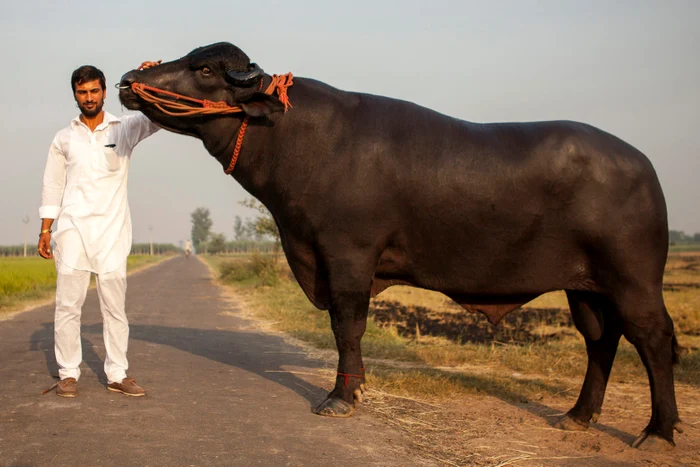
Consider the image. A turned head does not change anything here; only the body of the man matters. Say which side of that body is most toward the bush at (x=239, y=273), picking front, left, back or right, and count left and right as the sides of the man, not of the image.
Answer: back

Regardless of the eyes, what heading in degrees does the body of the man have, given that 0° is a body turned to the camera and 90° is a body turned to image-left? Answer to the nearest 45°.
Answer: approximately 0°

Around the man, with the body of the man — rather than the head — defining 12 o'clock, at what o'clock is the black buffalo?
The black buffalo is roughly at 10 o'clock from the man.

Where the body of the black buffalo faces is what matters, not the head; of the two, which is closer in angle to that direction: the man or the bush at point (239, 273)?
the man

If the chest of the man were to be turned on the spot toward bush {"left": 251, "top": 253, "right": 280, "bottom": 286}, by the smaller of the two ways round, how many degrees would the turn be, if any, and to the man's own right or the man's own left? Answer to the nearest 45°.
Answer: approximately 180°

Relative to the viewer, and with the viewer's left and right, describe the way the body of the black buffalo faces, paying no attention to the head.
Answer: facing to the left of the viewer

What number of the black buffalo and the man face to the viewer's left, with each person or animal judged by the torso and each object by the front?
1

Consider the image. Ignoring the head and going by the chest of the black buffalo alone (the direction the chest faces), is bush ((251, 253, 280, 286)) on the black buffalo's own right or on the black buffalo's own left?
on the black buffalo's own right

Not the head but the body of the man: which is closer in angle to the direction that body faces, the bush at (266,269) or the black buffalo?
the black buffalo

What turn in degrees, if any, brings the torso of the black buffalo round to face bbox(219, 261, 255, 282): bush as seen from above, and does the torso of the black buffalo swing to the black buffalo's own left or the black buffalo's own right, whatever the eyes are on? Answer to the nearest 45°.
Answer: approximately 90° to the black buffalo's own right

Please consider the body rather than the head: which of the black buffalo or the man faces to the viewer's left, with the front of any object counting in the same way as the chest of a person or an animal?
the black buffalo
